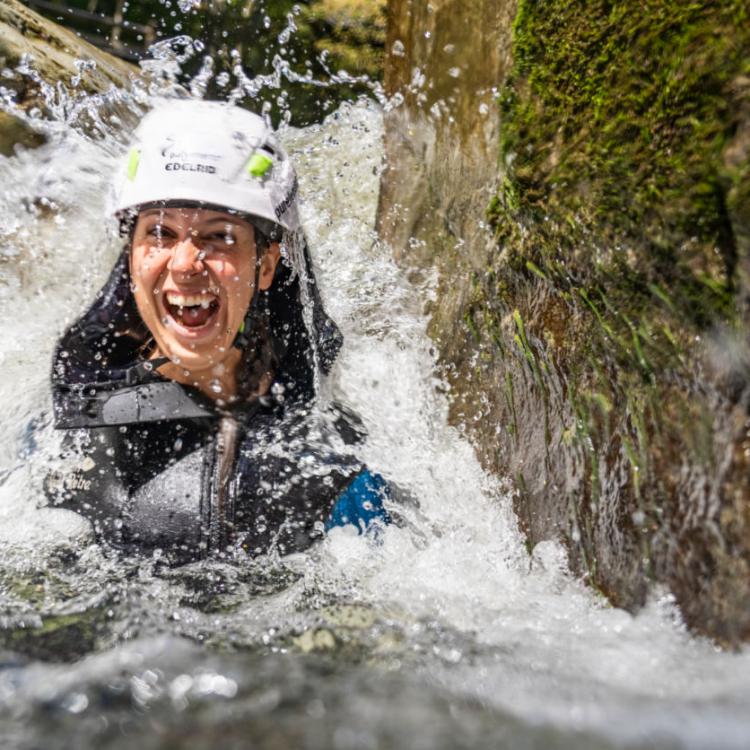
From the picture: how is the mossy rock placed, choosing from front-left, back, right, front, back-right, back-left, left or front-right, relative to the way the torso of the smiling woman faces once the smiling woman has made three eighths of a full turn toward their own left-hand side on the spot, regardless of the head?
right

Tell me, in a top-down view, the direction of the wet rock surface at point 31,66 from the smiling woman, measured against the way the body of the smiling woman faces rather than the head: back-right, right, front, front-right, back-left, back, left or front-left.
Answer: back-right

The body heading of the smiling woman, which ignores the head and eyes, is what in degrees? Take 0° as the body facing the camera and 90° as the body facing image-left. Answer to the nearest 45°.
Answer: approximately 0°
